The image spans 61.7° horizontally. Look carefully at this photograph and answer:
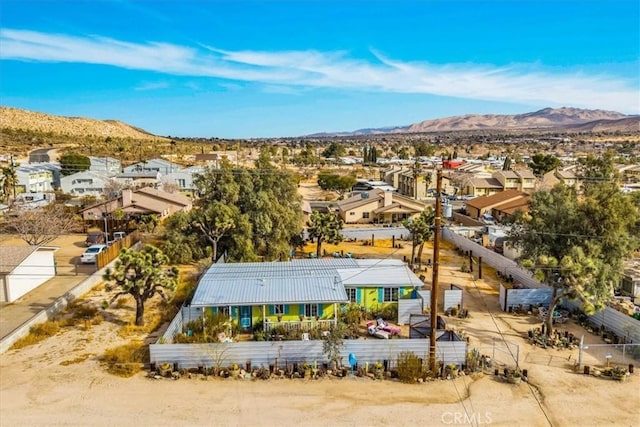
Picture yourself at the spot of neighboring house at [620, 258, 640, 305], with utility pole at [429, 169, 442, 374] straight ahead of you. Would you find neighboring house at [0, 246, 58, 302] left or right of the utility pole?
right

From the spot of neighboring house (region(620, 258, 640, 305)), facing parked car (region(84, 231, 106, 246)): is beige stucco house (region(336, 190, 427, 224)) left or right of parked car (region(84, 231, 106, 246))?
right

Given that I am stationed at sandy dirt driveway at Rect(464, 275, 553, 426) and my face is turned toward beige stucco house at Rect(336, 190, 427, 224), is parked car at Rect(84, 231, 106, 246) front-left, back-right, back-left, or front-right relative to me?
front-left

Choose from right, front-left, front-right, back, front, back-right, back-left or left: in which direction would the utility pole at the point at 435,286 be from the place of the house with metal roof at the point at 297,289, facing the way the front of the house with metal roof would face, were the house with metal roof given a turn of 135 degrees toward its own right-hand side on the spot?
back

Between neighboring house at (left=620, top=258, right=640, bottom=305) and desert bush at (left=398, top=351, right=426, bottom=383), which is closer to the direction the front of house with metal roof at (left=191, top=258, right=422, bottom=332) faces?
the desert bush

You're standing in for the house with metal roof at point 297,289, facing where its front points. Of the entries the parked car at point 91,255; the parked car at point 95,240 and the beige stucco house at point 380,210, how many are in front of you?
0

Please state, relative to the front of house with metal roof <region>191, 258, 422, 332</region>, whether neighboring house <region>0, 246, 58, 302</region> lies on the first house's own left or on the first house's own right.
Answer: on the first house's own right

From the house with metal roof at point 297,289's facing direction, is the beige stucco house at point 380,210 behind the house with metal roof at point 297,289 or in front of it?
behind

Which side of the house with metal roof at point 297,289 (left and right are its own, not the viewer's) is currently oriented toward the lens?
front

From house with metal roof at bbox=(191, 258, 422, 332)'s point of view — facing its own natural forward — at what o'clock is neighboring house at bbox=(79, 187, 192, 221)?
The neighboring house is roughly at 5 o'clock from the house with metal roof.

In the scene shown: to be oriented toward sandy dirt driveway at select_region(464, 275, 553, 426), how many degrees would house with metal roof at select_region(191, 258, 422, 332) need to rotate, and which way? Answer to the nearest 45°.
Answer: approximately 90° to its left

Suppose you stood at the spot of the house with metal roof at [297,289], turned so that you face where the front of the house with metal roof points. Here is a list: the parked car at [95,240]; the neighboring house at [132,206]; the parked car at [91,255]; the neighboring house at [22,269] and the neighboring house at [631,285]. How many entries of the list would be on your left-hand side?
1

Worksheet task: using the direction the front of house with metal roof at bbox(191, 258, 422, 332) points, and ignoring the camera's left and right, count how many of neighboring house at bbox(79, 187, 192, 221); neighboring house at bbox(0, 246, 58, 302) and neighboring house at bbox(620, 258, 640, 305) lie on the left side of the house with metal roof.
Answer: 1

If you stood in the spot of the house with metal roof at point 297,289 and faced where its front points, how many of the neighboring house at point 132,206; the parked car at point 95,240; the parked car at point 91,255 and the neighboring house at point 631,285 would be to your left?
1

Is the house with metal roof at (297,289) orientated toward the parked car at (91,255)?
no
